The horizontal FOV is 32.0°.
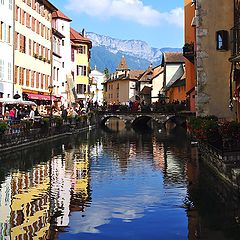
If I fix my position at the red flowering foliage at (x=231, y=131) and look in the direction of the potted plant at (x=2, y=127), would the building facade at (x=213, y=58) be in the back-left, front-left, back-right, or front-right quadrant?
front-right

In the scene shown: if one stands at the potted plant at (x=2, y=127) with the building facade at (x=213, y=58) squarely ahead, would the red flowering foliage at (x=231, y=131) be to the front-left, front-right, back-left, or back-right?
front-right

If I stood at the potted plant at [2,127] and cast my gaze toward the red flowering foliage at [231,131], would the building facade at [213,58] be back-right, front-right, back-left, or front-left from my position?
front-left

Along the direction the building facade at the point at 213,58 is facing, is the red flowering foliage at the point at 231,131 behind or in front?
in front

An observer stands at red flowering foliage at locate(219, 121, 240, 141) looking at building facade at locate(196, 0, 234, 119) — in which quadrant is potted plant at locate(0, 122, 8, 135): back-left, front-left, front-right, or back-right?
front-left
